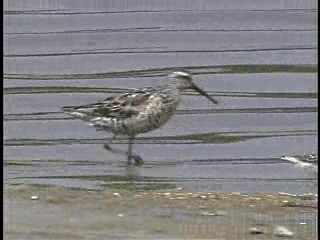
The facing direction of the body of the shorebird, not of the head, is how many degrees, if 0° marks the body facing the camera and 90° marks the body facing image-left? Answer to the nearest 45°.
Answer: approximately 270°
